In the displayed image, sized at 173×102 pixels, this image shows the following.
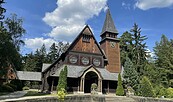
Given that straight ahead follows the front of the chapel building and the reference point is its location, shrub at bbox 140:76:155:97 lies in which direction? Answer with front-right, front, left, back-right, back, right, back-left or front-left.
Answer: front-left

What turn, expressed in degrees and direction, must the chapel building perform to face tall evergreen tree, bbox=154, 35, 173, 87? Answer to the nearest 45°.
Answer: approximately 135° to its left

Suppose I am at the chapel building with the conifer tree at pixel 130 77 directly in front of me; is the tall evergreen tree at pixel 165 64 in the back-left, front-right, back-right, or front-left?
front-left

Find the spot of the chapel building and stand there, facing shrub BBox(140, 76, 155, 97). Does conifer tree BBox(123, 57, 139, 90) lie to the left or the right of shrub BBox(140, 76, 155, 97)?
left

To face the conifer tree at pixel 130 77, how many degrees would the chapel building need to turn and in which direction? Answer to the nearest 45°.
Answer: approximately 90° to its left

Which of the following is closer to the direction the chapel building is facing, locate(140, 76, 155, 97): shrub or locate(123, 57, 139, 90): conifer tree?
the shrub

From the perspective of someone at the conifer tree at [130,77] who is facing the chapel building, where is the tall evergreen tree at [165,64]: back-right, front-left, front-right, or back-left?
back-right

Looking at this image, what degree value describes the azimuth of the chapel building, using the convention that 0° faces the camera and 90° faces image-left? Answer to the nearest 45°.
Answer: approximately 0°

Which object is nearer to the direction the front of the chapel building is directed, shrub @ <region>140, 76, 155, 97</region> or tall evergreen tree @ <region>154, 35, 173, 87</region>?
the shrub
